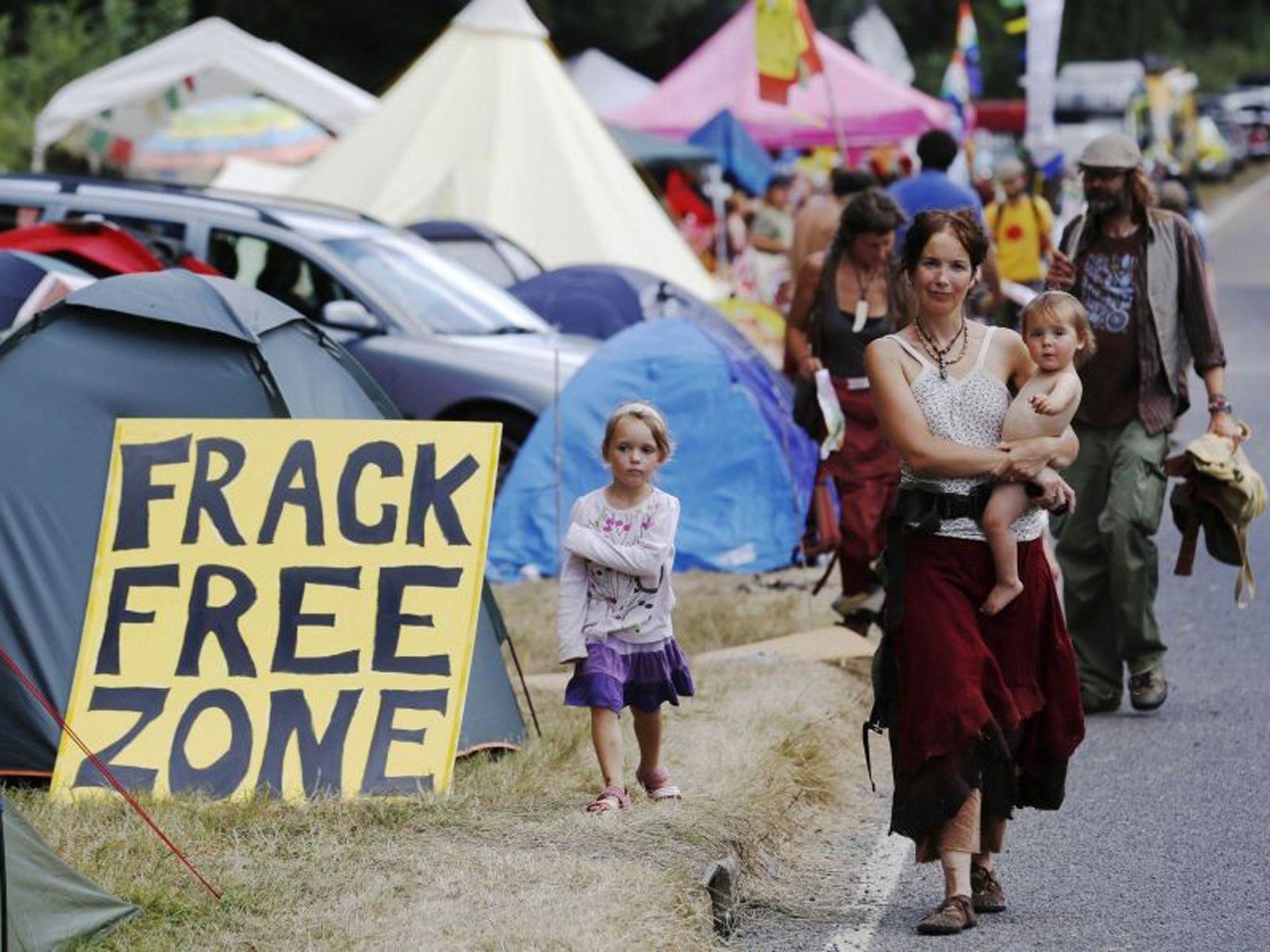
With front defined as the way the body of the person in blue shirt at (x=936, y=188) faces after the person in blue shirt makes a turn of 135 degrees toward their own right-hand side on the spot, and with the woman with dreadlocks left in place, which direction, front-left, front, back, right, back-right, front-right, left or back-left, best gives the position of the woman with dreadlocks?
front-right

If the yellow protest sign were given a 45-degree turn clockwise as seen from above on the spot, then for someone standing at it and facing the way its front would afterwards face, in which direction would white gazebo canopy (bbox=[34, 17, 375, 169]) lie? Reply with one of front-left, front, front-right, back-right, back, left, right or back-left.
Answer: back-right

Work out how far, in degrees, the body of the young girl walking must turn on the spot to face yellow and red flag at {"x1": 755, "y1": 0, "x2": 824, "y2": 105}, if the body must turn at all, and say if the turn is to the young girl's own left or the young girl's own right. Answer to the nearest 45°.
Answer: approximately 180°

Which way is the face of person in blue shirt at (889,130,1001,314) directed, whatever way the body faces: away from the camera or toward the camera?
away from the camera

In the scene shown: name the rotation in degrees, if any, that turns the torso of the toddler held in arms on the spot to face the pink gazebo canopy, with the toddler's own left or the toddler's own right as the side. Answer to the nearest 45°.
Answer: approximately 135° to the toddler's own right

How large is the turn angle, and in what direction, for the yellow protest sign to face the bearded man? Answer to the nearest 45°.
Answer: approximately 90° to its left

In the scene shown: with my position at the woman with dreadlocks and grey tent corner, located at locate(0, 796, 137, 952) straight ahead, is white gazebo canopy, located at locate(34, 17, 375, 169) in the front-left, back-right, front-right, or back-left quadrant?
back-right

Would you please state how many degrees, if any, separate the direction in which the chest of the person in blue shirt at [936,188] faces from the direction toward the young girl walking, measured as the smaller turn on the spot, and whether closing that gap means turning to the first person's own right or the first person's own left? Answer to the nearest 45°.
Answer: approximately 180°

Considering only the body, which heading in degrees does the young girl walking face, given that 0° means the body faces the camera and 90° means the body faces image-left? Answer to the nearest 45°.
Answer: approximately 0°

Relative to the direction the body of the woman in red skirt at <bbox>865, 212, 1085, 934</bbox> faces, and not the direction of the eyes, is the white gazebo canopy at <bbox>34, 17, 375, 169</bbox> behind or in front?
behind

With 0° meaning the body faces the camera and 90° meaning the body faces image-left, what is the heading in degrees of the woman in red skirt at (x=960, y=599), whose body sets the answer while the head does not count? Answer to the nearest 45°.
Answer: approximately 0°

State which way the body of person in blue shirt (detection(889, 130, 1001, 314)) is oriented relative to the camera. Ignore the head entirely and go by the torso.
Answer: away from the camera

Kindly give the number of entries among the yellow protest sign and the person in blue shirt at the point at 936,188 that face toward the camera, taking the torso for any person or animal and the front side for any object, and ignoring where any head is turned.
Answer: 1
